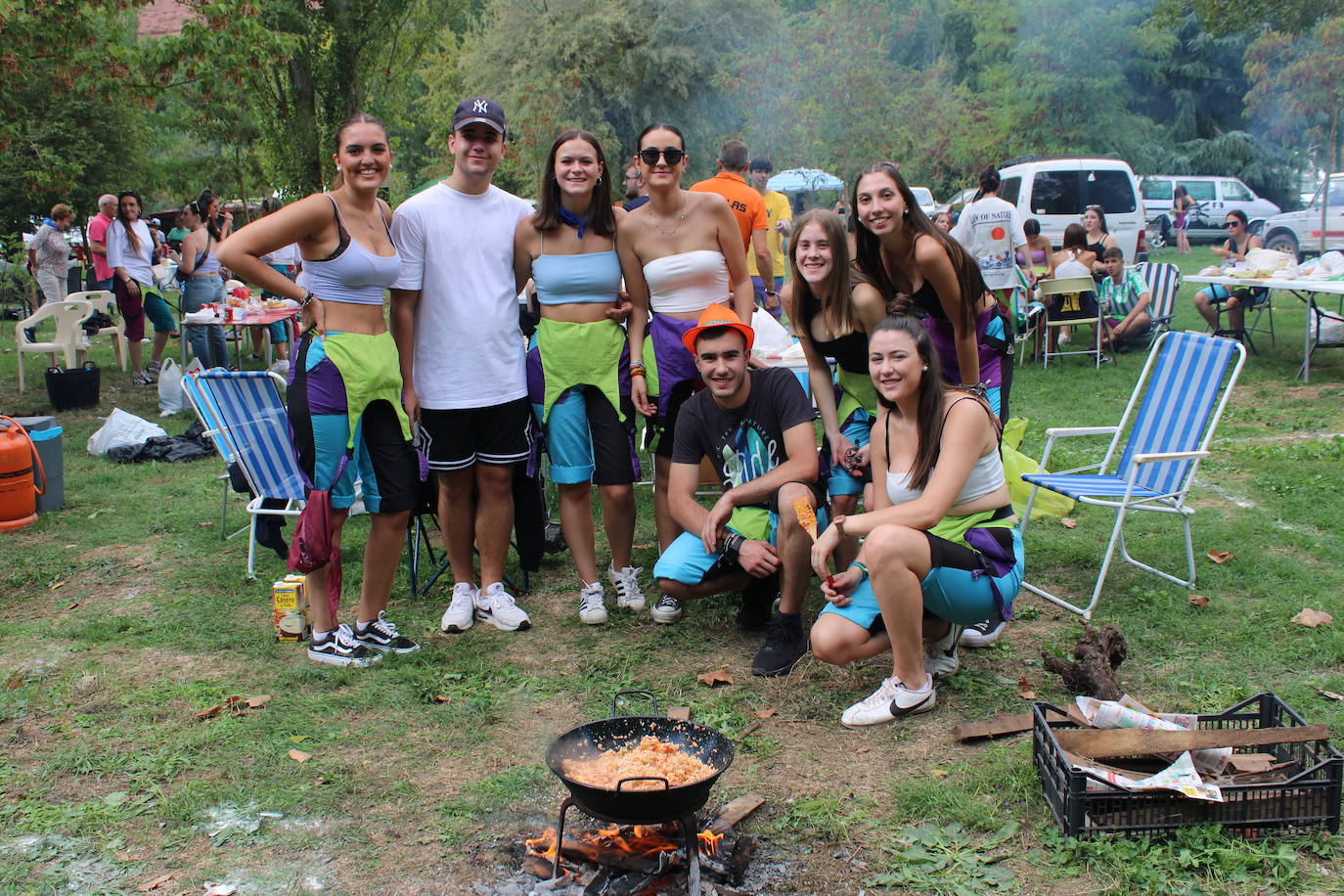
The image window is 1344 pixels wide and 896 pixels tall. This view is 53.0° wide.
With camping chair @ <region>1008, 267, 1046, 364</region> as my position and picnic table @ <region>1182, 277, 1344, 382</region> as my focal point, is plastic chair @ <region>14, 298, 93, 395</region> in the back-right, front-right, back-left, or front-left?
back-right

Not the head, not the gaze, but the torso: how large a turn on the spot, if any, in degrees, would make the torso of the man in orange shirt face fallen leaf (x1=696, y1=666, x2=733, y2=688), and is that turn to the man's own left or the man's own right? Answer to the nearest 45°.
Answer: approximately 180°

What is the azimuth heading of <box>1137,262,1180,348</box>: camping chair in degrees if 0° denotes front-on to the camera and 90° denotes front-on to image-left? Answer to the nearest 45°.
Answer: approximately 45°

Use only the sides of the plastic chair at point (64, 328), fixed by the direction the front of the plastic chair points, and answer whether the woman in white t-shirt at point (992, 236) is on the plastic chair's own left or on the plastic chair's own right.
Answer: on the plastic chair's own left

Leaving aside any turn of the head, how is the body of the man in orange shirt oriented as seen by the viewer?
away from the camera

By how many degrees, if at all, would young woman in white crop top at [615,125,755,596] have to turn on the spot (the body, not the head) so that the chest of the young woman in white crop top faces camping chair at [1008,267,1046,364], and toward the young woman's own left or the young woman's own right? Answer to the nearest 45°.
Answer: approximately 135° to the young woman's own left

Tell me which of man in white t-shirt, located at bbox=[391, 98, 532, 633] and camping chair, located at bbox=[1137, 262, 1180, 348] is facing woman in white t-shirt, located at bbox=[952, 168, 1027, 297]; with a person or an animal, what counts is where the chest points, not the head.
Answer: the camping chair

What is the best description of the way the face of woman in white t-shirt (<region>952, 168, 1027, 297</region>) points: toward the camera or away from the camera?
away from the camera
